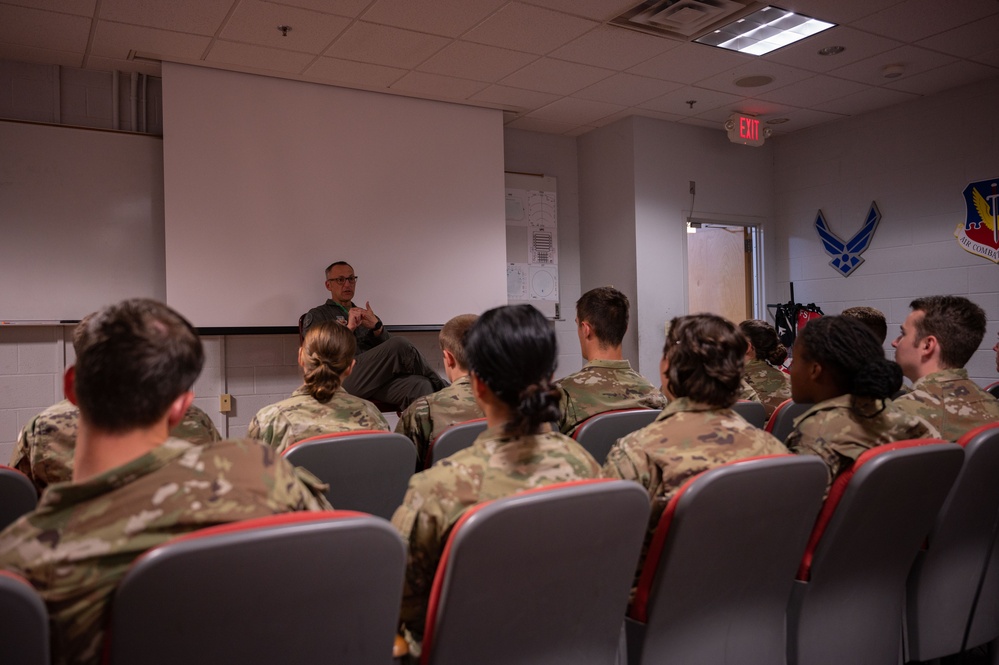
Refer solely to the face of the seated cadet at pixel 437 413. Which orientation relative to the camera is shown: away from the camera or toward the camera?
away from the camera

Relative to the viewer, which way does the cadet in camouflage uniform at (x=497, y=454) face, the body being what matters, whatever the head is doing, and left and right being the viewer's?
facing away from the viewer and to the left of the viewer

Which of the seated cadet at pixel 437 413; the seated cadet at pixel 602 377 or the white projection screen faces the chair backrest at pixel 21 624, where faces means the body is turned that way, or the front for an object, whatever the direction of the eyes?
the white projection screen

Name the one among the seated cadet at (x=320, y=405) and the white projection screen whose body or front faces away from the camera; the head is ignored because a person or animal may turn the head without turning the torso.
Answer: the seated cadet

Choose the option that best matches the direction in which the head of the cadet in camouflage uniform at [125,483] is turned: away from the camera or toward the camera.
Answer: away from the camera

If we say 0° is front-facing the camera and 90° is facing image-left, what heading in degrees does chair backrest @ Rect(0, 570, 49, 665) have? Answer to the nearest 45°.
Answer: approximately 180°

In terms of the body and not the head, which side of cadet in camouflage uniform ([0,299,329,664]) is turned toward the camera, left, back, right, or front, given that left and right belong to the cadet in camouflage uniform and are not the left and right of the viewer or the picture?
back

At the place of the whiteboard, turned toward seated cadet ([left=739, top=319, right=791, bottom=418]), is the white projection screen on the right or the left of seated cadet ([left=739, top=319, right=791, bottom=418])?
left

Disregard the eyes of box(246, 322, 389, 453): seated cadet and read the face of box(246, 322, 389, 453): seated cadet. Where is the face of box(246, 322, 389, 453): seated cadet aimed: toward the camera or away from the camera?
away from the camera

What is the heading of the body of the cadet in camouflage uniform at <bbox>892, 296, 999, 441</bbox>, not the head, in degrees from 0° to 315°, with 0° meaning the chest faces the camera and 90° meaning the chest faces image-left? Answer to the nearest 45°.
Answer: approximately 135°

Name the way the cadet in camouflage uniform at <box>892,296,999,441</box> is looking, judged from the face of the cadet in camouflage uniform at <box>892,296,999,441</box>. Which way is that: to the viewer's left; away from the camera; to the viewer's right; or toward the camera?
to the viewer's left
